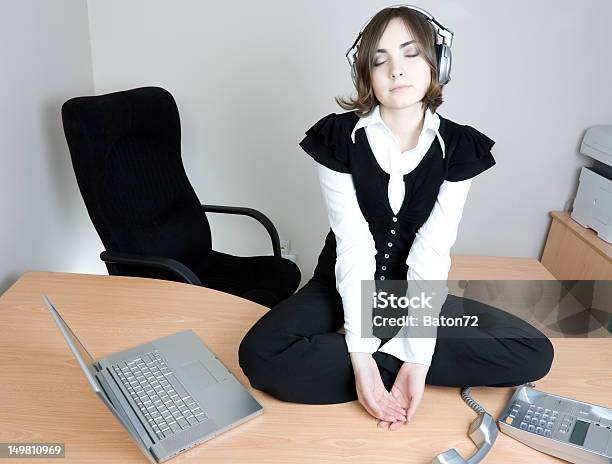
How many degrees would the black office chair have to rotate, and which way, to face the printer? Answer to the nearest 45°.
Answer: approximately 45° to its left

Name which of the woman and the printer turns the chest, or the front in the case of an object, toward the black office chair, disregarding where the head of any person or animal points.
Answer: the printer

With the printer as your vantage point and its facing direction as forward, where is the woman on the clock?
The woman is roughly at 11 o'clock from the printer.

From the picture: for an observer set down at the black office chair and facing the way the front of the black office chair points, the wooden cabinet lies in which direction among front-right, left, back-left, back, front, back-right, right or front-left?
front-left

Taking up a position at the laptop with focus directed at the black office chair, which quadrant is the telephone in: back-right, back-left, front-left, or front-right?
back-right

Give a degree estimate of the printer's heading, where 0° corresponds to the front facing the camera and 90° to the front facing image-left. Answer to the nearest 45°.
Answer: approximately 45°

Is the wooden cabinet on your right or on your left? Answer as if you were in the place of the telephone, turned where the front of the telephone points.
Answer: on your right

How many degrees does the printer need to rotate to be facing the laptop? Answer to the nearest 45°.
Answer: approximately 45° to its left

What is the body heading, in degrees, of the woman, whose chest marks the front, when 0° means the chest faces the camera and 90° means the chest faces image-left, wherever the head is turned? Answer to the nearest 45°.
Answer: approximately 0°

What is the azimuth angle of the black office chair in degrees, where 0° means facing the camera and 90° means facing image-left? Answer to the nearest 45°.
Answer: approximately 315°

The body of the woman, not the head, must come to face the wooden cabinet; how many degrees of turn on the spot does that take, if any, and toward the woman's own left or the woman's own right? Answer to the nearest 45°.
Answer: approximately 135° to the woman's own left

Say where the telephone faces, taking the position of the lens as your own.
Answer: facing to the left of the viewer
